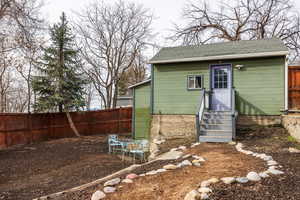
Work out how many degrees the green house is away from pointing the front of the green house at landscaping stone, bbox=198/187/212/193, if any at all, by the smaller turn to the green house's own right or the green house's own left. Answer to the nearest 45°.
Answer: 0° — it already faces it

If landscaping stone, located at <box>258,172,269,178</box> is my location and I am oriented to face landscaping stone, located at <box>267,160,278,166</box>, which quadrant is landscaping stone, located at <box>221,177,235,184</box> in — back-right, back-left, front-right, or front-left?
back-left

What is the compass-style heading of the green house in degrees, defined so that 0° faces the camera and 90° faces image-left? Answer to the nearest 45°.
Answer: approximately 0°

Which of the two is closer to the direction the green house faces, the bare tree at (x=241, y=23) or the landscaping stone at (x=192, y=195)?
the landscaping stone

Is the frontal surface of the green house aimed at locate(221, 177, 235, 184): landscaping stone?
yes

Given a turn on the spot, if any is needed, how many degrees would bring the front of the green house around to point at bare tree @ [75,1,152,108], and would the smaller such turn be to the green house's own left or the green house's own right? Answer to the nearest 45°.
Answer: approximately 135° to the green house's own right

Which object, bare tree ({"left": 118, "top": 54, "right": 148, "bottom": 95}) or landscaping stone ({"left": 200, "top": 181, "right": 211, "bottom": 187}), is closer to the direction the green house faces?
the landscaping stone

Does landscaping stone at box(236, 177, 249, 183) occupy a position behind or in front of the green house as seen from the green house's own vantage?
in front

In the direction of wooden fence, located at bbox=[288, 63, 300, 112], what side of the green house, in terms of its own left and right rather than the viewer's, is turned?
left

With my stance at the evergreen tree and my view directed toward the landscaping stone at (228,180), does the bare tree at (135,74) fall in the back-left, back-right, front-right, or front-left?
back-left
